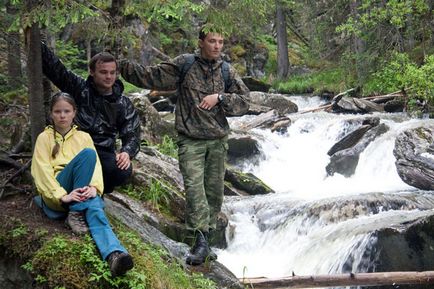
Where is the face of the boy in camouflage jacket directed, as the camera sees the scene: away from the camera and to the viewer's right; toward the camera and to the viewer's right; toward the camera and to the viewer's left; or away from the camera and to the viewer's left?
toward the camera and to the viewer's right

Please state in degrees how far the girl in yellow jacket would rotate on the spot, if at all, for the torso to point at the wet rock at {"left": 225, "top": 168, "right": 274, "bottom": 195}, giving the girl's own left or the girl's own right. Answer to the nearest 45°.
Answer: approximately 135° to the girl's own left

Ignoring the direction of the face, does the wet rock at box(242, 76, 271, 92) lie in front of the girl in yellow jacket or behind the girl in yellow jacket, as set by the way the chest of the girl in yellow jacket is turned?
behind

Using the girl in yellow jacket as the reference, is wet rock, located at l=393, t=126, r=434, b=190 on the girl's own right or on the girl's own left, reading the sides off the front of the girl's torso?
on the girl's own left

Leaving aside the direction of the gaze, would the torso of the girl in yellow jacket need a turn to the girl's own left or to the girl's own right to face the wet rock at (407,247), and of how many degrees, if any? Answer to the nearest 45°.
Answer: approximately 90° to the girl's own left

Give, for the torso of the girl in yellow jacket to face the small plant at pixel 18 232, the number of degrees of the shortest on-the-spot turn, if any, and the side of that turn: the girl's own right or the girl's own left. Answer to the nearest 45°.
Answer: approximately 90° to the girl's own right

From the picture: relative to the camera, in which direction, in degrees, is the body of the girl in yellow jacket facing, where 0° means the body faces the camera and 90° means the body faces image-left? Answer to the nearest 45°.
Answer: approximately 0°
